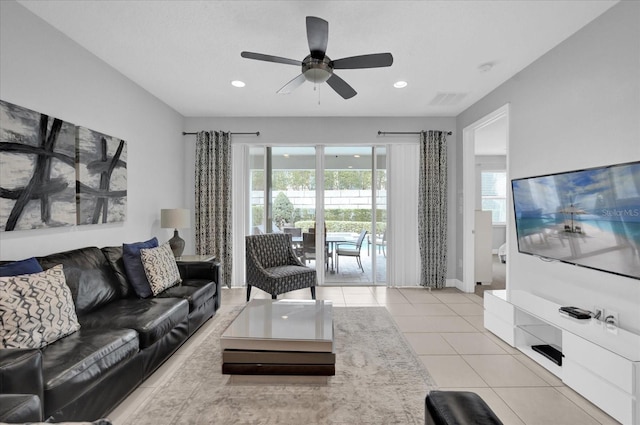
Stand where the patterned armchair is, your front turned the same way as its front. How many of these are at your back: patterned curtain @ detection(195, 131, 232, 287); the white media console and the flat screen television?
1

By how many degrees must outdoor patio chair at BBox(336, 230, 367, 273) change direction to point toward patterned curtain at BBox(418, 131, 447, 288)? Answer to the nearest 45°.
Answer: approximately 180°

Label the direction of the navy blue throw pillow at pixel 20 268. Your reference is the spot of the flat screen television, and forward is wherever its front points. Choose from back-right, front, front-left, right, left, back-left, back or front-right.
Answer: front

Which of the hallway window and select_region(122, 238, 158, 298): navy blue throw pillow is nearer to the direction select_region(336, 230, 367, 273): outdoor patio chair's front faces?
the navy blue throw pillow

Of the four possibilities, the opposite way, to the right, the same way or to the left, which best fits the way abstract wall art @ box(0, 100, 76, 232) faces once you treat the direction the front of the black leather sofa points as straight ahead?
the same way

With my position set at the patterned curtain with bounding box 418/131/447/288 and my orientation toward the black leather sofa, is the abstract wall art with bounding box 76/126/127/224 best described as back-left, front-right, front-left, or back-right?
front-right

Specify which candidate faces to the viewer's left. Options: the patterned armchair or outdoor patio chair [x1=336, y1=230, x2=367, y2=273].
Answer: the outdoor patio chair

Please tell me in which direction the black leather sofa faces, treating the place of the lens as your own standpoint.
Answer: facing the viewer and to the right of the viewer

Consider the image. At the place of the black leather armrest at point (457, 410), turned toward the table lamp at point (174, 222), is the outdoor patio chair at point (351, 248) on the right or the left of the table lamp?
right

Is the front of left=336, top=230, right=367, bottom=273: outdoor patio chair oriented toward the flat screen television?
no

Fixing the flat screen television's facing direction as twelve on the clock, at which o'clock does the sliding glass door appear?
The sliding glass door is roughly at 2 o'clock from the flat screen television.

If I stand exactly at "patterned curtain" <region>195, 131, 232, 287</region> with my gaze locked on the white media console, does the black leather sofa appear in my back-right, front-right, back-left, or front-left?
front-right

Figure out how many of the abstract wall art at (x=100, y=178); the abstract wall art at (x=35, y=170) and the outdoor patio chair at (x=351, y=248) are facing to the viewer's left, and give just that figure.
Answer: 1

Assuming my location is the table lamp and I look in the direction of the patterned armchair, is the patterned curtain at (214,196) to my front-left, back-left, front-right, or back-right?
front-left

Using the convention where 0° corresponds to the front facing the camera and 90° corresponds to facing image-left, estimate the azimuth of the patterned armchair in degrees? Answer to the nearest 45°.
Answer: approximately 315°

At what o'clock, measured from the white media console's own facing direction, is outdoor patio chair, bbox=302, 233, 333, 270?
The outdoor patio chair is roughly at 2 o'clock from the white media console.

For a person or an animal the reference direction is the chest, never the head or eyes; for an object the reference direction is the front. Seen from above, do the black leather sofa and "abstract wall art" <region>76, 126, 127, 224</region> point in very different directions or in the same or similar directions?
same or similar directions
